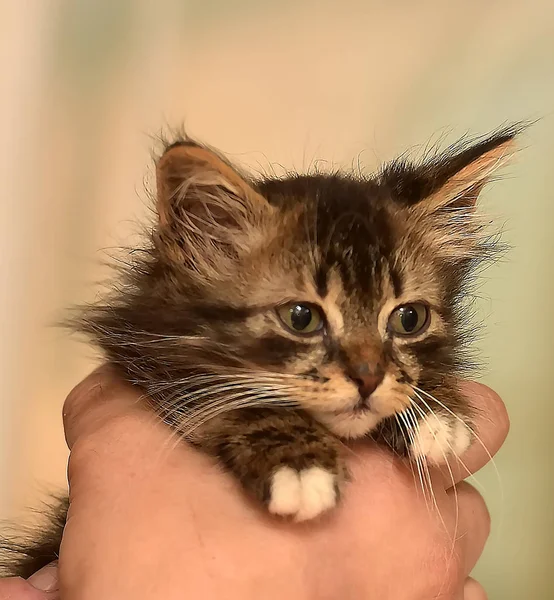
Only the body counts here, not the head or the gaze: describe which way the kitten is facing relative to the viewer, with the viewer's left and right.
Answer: facing the viewer and to the right of the viewer
